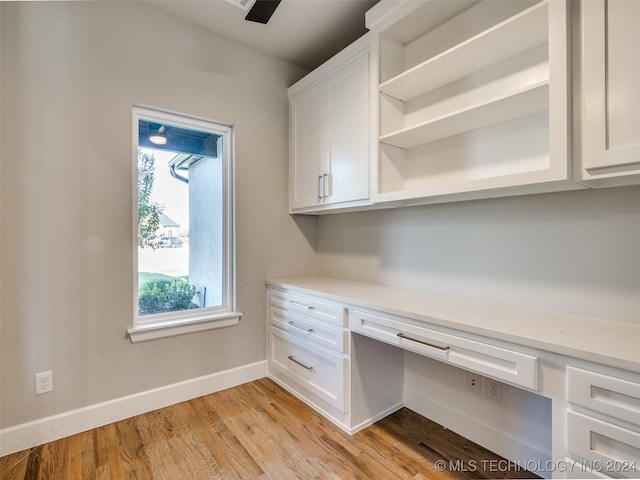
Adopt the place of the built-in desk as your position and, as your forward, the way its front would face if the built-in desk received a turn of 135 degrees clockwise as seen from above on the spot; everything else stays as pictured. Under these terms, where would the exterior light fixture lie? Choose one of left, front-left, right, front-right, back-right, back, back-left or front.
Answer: left

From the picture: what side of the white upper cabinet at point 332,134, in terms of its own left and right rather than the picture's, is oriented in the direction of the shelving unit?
left

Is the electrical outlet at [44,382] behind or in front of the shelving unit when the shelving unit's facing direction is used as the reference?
in front

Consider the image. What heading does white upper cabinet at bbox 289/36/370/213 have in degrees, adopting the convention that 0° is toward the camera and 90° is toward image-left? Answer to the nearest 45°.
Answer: approximately 45°

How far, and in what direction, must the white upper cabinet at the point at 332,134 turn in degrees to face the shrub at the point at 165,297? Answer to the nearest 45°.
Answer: approximately 45° to its right

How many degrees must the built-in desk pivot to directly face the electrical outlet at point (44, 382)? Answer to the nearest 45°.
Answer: approximately 45° to its right

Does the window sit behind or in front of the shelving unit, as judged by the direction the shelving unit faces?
in front
